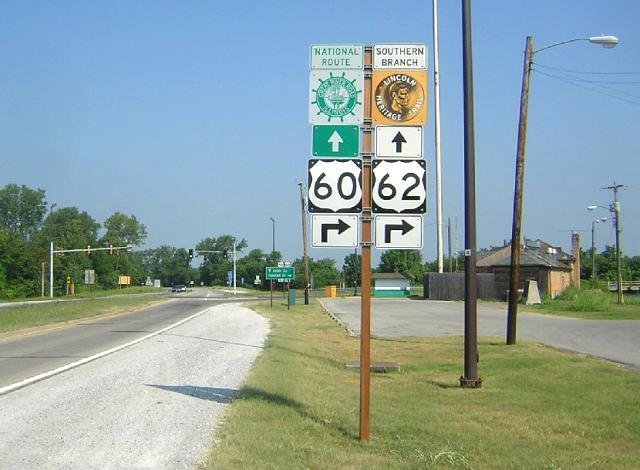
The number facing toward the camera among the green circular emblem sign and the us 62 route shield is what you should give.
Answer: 2

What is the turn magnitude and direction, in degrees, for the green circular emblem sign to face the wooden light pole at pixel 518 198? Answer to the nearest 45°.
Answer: approximately 135° to its left

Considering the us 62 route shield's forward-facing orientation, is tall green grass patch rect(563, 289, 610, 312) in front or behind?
behind

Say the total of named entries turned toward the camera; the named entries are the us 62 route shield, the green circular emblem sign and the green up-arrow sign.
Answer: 3

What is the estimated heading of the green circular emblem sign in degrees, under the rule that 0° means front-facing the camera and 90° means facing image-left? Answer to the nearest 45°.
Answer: approximately 0°

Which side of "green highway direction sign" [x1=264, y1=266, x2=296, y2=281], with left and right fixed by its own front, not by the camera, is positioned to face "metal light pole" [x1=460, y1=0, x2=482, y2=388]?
front

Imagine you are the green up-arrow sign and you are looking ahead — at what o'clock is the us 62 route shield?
The us 62 route shield is roughly at 9 o'clock from the green up-arrow sign.
